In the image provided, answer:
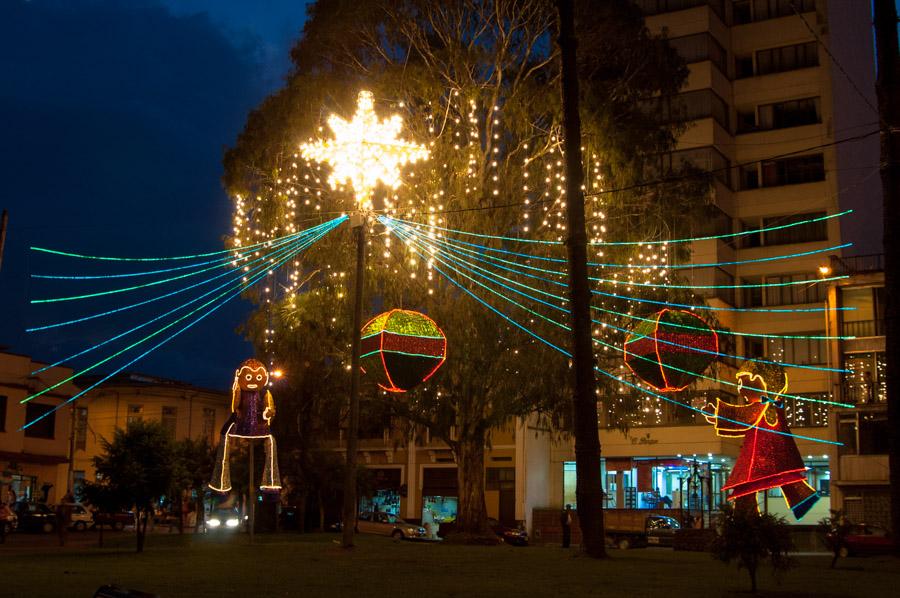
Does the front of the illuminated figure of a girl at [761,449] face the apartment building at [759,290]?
no

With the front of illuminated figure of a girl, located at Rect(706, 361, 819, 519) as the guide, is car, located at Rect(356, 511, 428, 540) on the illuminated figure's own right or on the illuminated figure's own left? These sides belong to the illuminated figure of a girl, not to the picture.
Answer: on the illuminated figure's own right

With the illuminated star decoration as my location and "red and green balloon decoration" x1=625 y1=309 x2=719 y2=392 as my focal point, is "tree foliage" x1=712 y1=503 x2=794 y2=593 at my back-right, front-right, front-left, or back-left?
front-right

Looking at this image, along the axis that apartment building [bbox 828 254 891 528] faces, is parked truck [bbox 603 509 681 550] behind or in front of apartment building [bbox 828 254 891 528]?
in front

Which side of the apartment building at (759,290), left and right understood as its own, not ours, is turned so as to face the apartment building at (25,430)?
right

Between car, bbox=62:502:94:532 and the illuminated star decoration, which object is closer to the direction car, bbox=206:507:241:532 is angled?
the illuminated star decoration

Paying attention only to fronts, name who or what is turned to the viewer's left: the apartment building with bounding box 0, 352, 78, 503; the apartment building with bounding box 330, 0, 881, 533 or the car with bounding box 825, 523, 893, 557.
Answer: the car
